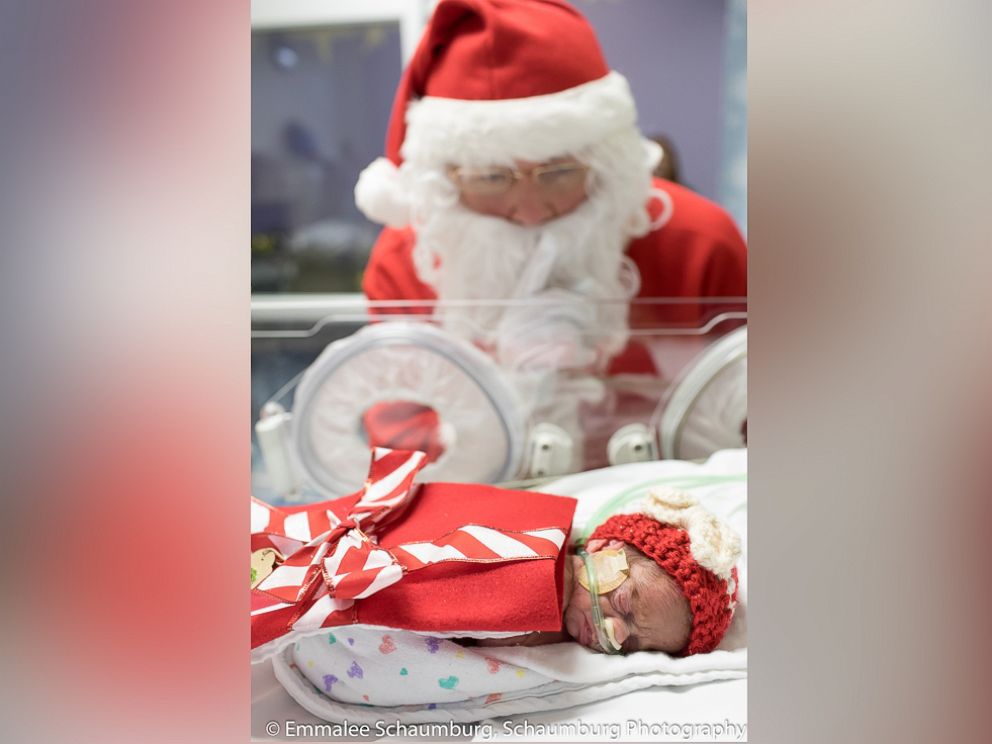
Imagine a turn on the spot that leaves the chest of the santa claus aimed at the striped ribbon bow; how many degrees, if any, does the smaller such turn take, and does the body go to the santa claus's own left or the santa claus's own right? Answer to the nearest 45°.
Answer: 0° — they already face it

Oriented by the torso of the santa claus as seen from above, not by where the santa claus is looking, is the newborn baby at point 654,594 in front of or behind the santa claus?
in front

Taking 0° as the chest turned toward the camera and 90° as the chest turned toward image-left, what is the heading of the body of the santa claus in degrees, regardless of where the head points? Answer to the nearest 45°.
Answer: approximately 0°
